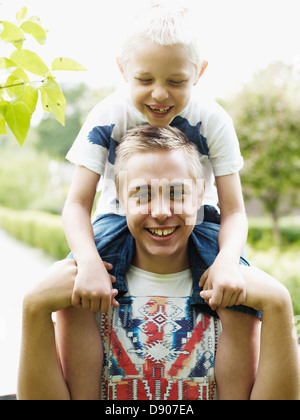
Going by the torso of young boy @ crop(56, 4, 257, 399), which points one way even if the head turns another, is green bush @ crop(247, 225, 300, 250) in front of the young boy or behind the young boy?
behind

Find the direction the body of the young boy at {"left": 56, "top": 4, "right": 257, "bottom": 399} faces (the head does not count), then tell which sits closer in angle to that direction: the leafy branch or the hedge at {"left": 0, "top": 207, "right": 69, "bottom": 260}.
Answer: the leafy branch

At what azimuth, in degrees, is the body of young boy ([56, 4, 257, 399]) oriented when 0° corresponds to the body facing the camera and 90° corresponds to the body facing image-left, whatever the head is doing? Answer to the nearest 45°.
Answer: approximately 0°

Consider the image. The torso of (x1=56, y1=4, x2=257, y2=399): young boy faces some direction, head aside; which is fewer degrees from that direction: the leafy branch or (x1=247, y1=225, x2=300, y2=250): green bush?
the leafy branch

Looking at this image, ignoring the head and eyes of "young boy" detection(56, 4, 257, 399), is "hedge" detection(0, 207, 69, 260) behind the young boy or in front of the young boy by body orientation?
behind
